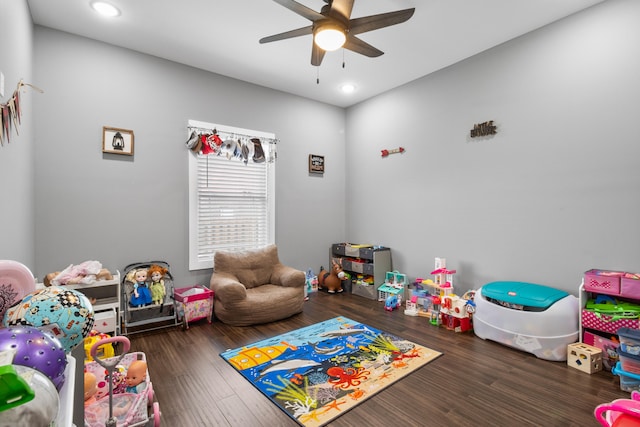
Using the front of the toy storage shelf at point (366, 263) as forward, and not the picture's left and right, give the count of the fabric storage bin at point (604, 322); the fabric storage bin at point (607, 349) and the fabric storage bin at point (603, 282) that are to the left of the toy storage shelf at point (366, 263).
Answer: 3

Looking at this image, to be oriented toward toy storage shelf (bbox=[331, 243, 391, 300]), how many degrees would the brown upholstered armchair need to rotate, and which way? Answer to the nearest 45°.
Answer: approximately 45° to its left

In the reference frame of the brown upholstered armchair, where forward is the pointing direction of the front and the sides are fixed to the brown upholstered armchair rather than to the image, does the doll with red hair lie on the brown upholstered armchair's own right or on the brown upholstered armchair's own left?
on the brown upholstered armchair's own right

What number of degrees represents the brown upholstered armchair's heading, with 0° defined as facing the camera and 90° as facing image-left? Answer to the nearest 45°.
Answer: approximately 315°

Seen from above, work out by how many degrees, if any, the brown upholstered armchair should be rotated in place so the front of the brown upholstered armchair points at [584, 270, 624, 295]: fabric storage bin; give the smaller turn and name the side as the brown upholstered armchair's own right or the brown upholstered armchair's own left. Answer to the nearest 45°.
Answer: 0° — it already faces it
